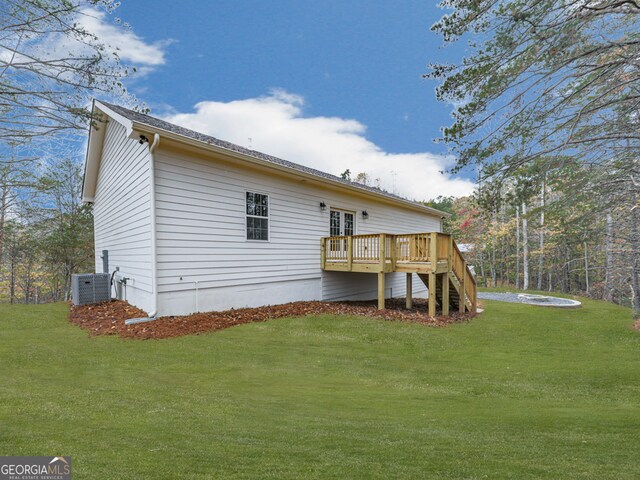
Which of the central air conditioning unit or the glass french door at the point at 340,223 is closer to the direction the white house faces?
the central air conditioning unit

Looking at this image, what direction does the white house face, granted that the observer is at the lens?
facing away from the viewer and to the left of the viewer

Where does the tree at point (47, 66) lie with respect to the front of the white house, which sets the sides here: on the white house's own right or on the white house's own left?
on the white house's own left
